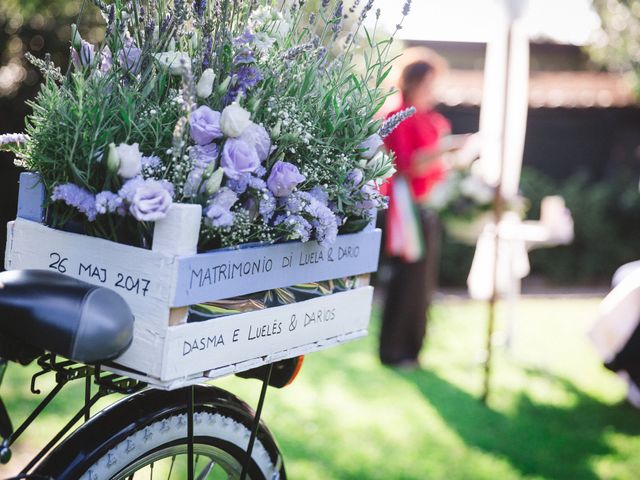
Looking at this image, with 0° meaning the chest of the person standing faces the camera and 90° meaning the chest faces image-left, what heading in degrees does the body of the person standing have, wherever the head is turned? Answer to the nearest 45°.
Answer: approximately 270°

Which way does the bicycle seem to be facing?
to the viewer's left

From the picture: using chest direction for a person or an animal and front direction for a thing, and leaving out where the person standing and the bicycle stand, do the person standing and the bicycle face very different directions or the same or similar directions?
very different directions

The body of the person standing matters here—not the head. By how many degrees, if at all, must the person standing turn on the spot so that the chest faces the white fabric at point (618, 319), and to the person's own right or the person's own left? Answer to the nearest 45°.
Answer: approximately 45° to the person's own right

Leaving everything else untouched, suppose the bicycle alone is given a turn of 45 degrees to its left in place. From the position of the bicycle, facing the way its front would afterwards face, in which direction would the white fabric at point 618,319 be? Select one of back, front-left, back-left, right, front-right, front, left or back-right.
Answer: back
